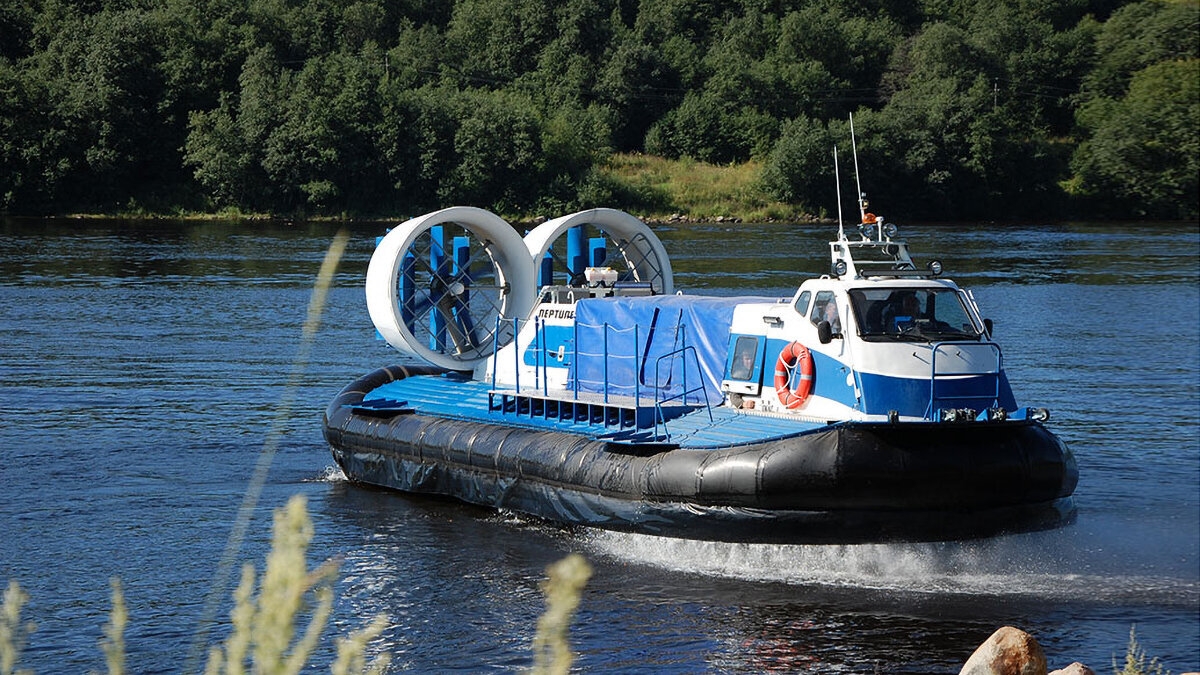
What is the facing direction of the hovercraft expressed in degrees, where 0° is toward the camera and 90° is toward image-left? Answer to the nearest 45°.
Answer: approximately 315°

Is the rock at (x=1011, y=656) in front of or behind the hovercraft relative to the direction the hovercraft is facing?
in front

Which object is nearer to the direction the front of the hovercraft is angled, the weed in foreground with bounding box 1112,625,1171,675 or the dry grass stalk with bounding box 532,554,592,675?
the weed in foreground

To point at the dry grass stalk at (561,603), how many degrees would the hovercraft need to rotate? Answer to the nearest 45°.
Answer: approximately 45° to its right
